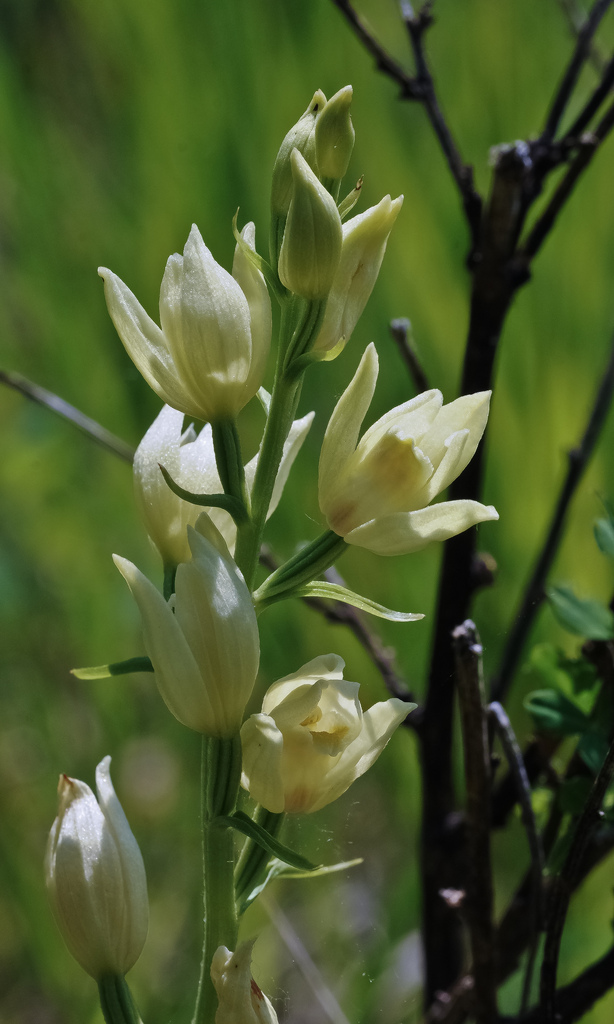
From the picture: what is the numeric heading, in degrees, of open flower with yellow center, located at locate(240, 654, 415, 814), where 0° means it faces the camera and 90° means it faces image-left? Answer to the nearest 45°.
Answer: approximately 315°

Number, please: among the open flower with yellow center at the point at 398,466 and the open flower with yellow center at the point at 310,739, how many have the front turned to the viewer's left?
0

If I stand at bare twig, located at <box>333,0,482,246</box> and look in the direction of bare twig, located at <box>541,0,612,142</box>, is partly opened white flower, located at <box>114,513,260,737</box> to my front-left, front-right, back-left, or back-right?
back-right

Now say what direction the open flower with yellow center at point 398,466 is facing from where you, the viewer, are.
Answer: facing to the right of the viewer
